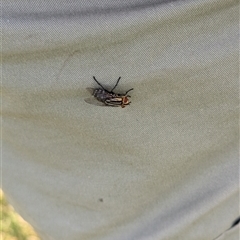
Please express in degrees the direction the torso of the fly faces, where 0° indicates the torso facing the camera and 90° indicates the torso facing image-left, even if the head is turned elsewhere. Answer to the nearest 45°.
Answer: approximately 270°
